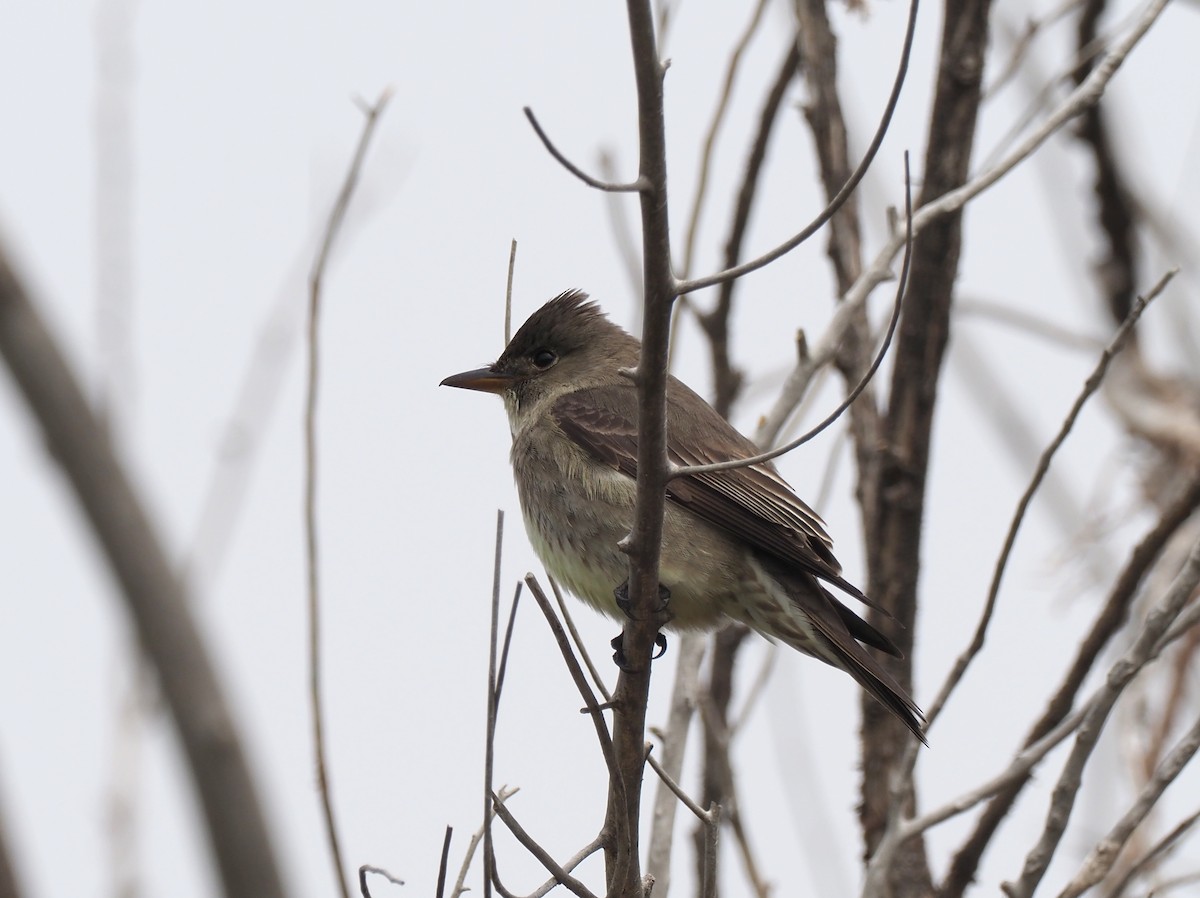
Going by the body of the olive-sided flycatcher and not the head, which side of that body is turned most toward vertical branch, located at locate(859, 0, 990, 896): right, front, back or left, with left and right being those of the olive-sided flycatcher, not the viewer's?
back

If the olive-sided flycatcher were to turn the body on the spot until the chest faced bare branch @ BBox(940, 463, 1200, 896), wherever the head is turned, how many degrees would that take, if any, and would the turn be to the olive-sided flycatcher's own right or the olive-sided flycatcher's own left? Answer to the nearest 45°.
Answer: approximately 180°

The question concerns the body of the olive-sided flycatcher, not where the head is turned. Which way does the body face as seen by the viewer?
to the viewer's left
